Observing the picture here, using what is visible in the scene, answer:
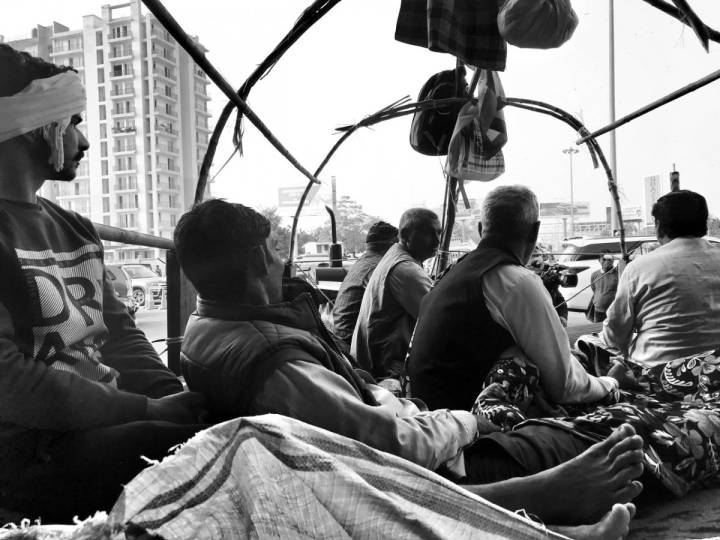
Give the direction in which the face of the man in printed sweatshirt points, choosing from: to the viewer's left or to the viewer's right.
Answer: to the viewer's right

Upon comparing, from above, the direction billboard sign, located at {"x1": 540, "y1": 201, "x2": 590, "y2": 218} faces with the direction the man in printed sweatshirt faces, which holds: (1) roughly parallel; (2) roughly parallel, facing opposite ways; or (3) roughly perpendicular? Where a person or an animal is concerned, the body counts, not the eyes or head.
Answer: roughly perpendicular

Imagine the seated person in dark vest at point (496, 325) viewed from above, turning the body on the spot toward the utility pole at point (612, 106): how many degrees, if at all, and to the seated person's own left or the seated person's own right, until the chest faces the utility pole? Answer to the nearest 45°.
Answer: approximately 45° to the seated person's own left

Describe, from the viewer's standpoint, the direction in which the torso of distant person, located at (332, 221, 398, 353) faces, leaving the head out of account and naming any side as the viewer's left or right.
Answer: facing away from the viewer and to the right of the viewer

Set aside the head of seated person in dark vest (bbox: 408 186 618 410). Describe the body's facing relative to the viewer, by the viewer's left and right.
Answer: facing away from the viewer and to the right of the viewer

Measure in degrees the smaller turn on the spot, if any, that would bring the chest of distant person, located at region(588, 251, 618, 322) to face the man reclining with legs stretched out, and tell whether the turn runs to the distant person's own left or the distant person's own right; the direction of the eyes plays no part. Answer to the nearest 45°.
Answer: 0° — they already face them

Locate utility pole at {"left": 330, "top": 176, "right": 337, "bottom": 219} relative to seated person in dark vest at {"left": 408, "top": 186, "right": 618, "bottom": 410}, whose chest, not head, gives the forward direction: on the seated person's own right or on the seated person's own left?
on the seated person's own left

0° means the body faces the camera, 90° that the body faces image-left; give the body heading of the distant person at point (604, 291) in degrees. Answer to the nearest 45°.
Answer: approximately 0°

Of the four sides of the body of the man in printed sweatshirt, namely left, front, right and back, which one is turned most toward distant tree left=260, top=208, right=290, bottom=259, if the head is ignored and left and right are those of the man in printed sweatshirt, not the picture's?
left
